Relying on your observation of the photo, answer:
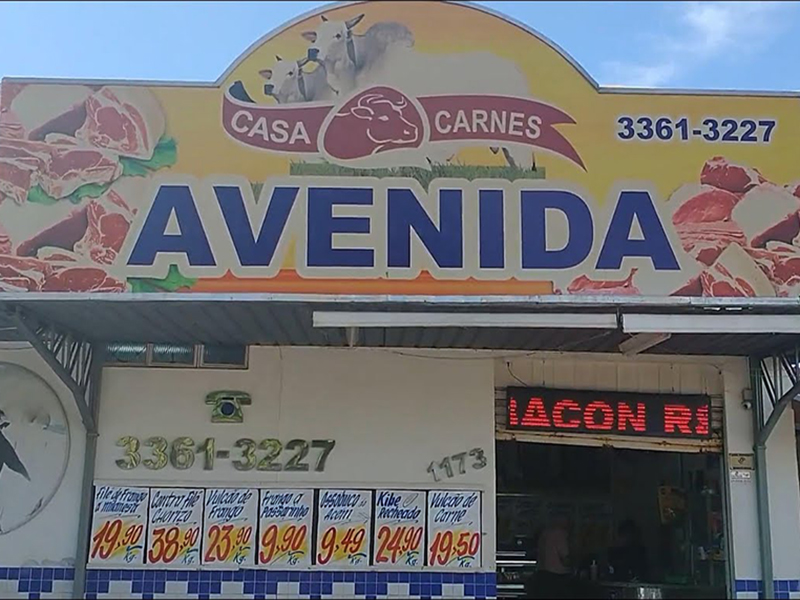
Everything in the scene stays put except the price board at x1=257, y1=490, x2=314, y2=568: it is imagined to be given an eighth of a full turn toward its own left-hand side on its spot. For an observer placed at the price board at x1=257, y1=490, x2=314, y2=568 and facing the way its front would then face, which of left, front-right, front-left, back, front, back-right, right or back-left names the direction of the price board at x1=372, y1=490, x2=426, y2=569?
front-left

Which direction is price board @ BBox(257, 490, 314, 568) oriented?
toward the camera

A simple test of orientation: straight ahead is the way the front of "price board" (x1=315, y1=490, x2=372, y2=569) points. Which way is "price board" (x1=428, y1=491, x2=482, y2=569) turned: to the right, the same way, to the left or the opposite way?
the same way

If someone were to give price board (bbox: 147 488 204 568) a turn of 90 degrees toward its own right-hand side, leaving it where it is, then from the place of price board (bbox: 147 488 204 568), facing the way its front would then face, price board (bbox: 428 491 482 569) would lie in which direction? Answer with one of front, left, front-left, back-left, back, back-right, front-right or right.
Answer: back

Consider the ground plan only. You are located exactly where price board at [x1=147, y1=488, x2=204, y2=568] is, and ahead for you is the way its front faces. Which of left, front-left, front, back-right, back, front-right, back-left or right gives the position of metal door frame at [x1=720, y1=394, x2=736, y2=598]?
left

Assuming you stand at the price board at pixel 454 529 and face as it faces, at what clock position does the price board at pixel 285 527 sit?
the price board at pixel 285 527 is roughly at 3 o'clock from the price board at pixel 454 529.

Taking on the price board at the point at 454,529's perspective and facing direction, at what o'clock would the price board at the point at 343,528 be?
the price board at the point at 343,528 is roughly at 3 o'clock from the price board at the point at 454,529.

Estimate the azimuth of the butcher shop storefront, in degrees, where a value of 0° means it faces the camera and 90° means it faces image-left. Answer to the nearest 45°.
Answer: approximately 0°

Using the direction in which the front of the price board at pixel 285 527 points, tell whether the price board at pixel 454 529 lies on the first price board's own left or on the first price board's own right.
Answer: on the first price board's own left

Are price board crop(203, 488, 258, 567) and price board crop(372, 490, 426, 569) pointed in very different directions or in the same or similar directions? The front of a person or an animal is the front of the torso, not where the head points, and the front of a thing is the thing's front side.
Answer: same or similar directions

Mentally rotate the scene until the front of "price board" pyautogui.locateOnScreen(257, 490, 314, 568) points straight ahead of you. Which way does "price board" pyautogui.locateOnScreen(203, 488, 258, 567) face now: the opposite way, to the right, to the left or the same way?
the same way

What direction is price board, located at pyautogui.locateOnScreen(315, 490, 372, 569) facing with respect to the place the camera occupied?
facing the viewer

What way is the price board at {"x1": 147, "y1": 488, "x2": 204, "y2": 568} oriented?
toward the camera

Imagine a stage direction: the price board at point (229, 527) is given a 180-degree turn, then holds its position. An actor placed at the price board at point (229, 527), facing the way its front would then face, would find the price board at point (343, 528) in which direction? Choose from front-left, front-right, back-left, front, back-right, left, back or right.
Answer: right

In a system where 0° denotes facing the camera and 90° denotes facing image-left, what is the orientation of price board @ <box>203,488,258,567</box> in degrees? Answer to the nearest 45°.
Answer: approximately 0°
